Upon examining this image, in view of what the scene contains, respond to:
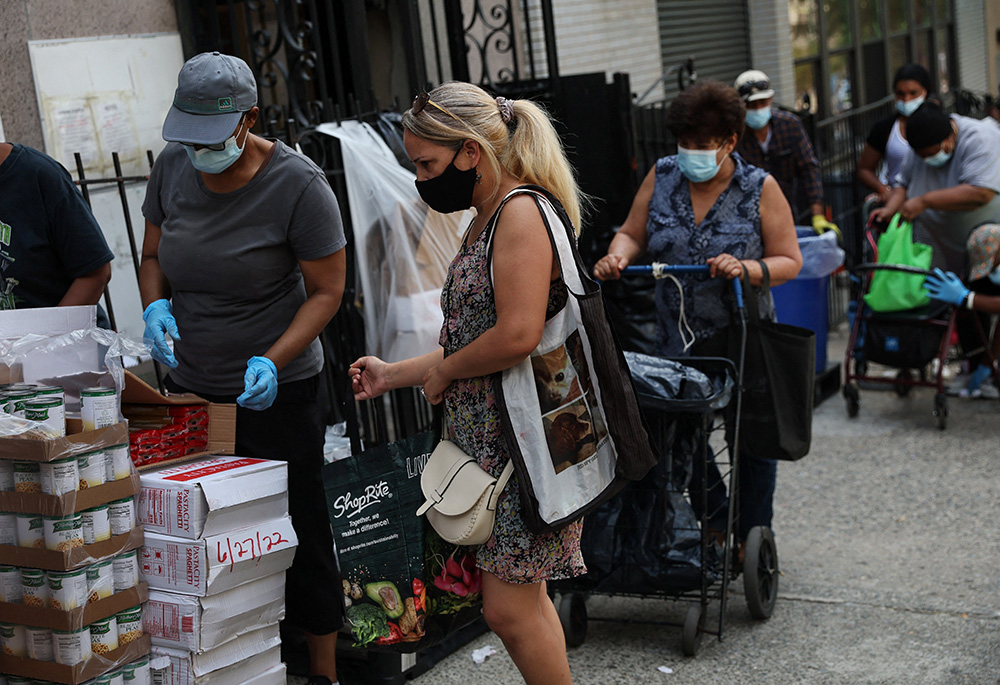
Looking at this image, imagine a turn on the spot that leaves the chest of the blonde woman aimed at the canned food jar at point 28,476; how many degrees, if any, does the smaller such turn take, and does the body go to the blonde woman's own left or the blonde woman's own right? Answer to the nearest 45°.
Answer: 0° — they already face it

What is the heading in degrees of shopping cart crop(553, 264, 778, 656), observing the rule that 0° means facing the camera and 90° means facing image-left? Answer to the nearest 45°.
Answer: approximately 45°

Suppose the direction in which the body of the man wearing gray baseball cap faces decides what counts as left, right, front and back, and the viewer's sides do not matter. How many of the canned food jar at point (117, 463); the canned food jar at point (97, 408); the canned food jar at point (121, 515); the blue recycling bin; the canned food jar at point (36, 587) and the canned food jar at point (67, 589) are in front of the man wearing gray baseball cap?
5

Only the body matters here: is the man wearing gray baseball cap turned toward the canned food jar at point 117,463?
yes

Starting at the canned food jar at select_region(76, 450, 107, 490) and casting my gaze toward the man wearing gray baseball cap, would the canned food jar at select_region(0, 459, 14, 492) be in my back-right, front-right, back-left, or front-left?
back-left

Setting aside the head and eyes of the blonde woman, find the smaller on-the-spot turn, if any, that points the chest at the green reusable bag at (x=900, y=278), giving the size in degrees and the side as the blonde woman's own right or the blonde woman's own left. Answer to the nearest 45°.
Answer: approximately 135° to the blonde woman's own right

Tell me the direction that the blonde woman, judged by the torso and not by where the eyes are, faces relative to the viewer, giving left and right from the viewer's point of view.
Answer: facing to the left of the viewer

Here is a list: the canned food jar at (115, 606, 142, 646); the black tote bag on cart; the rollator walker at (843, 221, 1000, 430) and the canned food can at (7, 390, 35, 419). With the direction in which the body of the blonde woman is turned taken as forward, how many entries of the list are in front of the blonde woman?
2
